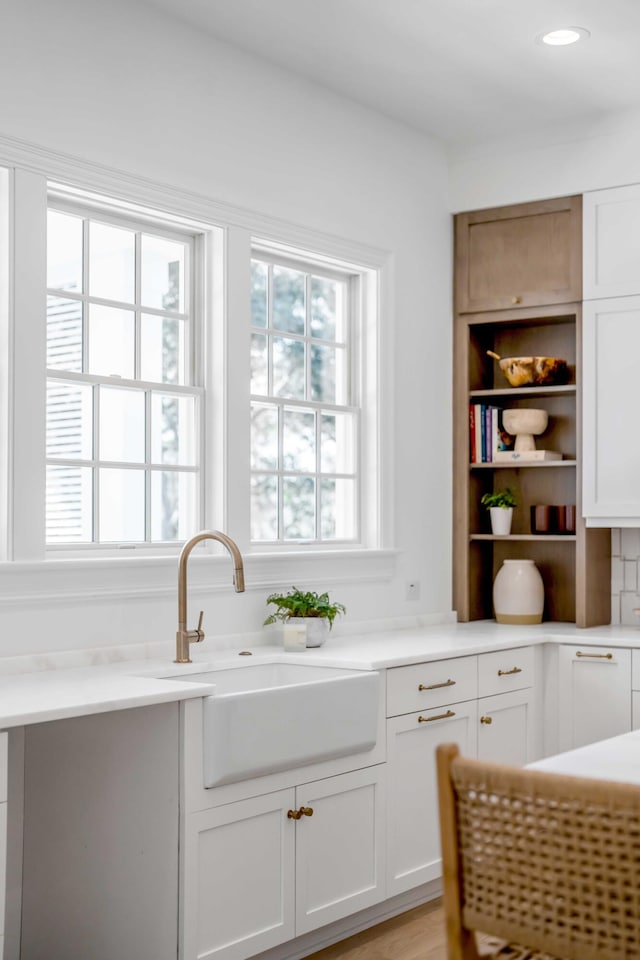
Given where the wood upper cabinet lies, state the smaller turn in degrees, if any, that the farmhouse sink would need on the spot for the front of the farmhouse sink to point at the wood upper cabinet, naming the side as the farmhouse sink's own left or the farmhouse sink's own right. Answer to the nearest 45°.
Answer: approximately 90° to the farmhouse sink's own left

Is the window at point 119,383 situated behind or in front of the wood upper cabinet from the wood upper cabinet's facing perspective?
in front

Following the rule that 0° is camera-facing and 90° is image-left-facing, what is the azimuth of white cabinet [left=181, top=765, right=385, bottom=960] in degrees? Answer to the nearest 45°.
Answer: approximately 315°

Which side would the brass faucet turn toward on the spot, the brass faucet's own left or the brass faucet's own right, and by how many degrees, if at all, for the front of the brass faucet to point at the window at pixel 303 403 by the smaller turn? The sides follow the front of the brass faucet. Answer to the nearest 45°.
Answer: approximately 90° to the brass faucet's own left

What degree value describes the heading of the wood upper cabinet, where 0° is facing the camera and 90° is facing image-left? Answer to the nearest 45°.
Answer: approximately 45°

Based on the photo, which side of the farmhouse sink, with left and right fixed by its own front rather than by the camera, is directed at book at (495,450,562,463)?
left

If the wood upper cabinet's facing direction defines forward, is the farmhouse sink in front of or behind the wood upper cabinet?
in front

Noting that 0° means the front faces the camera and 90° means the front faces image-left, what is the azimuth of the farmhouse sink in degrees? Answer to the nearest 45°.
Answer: approximately 315°

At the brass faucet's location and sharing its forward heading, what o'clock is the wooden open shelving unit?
The wooden open shelving unit is roughly at 9 o'clock from the brass faucet.

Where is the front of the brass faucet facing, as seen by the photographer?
facing the viewer and to the right of the viewer
